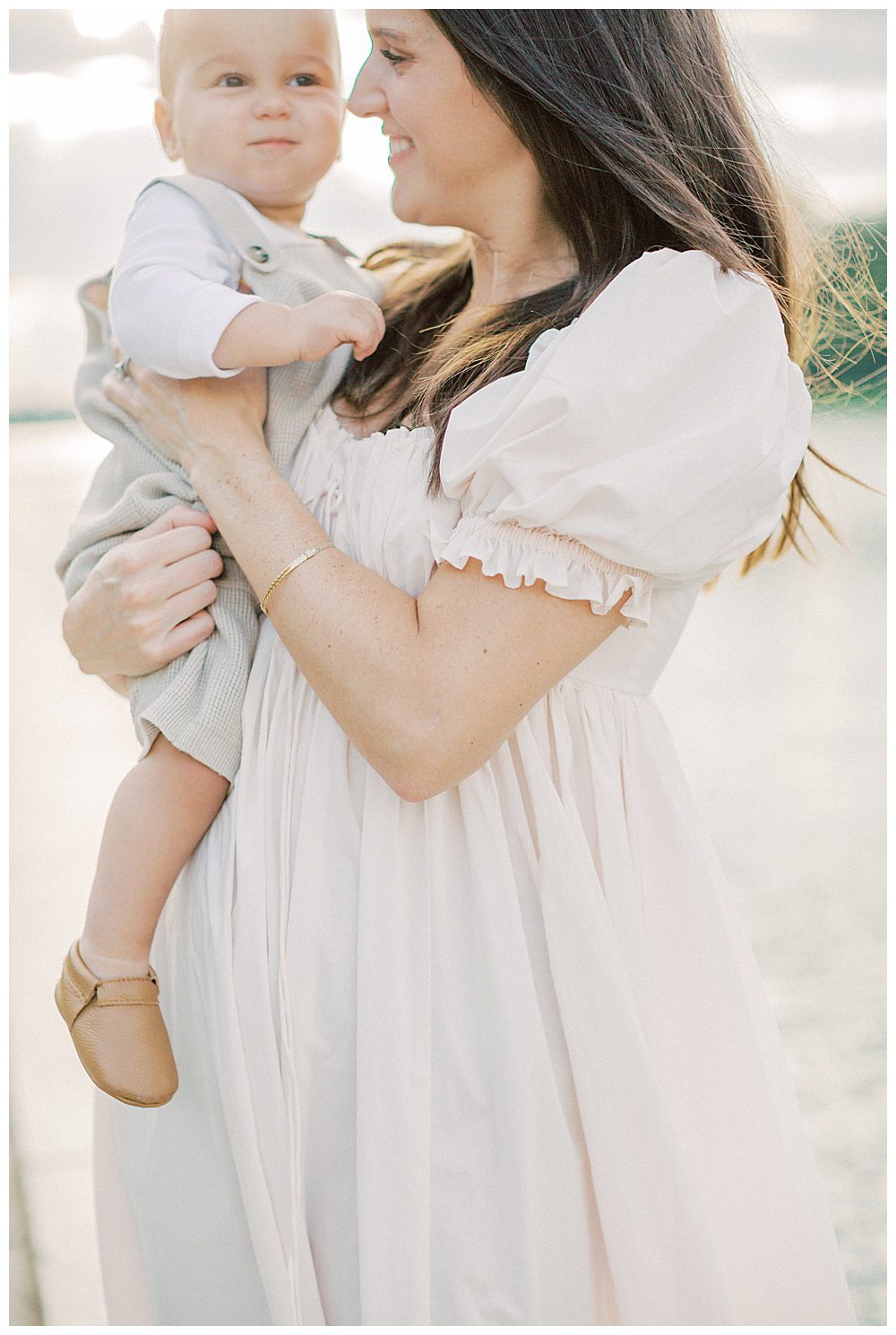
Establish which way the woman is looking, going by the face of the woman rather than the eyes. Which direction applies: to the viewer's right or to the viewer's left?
to the viewer's left

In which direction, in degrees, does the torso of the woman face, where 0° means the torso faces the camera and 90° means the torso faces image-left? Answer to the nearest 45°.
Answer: approximately 45°

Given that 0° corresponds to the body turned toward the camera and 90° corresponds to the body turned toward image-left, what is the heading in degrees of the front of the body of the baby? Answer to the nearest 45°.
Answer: approximately 315°
